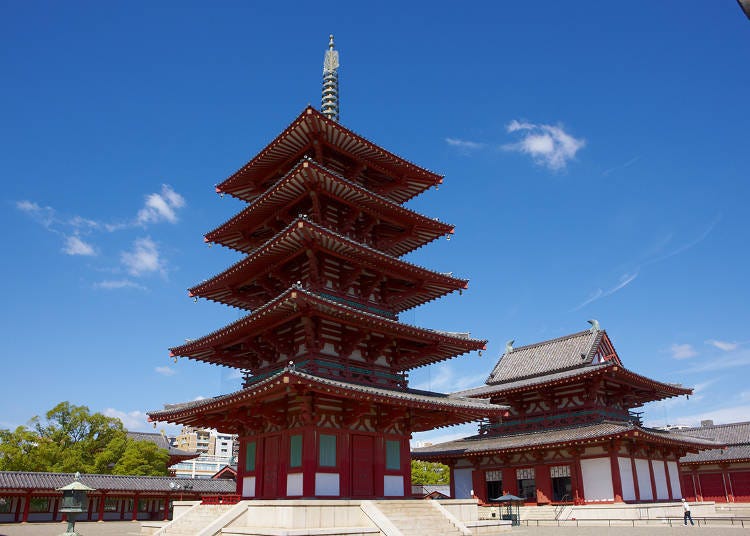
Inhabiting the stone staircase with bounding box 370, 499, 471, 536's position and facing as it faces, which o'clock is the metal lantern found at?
The metal lantern is roughly at 4 o'clock from the stone staircase.

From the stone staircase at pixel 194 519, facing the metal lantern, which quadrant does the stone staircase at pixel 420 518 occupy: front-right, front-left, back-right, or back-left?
back-left

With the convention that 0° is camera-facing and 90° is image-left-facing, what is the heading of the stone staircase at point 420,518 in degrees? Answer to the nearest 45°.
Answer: approximately 315°
